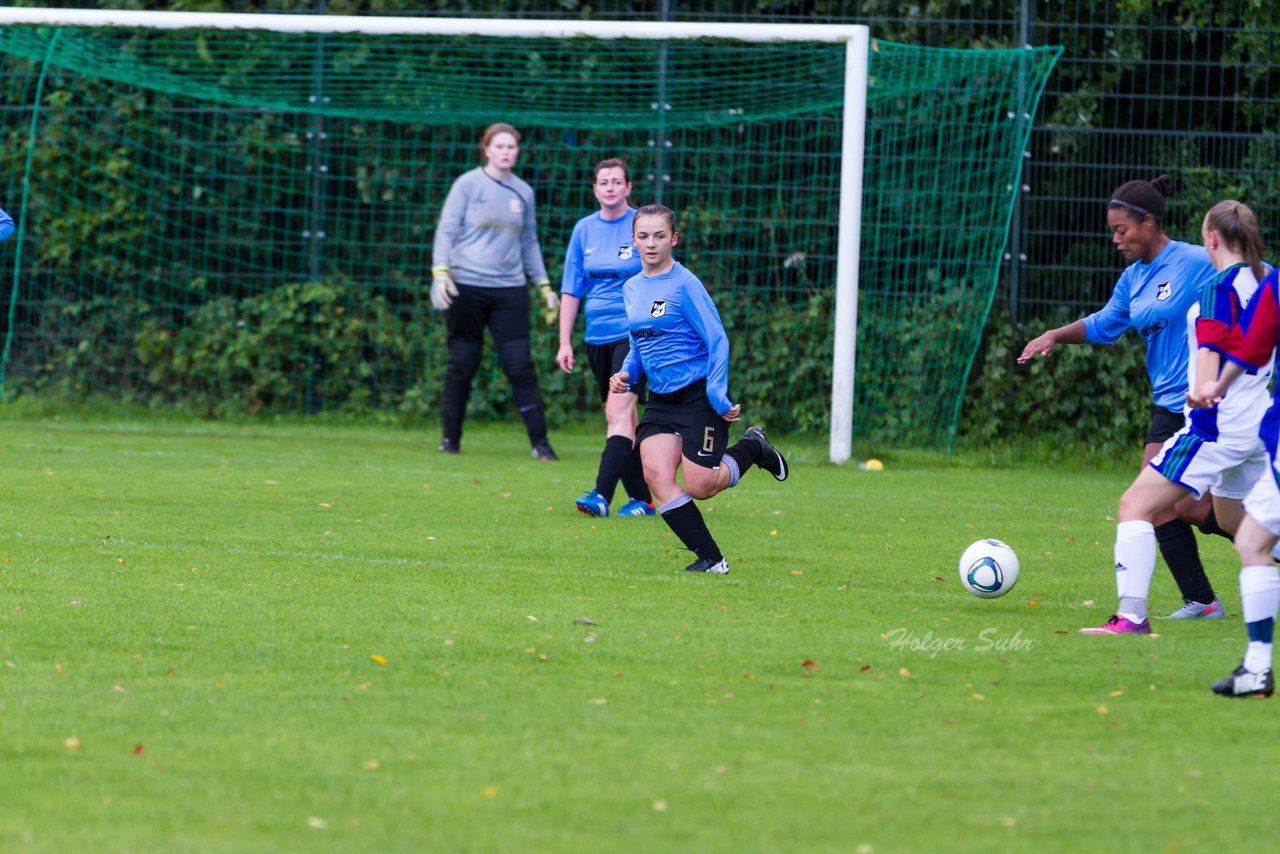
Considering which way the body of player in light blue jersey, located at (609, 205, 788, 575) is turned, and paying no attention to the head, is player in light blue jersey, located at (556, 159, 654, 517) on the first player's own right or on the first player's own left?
on the first player's own right

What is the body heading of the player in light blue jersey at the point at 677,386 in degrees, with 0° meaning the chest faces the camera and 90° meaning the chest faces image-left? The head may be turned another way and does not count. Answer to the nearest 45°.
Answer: approximately 45°

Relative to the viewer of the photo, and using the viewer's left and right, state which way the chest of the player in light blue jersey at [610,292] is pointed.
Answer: facing the viewer

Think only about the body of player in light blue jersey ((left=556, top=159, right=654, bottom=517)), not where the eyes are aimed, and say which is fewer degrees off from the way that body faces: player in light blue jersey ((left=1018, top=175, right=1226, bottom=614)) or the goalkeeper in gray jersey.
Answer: the player in light blue jersey

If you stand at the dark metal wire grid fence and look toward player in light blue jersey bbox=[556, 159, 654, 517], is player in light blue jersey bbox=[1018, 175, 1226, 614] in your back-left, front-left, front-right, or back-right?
front-left

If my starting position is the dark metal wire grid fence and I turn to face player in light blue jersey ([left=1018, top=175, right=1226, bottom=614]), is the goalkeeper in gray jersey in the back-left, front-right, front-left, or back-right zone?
front-right

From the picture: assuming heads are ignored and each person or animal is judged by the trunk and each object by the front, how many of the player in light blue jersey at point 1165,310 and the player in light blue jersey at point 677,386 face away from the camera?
0

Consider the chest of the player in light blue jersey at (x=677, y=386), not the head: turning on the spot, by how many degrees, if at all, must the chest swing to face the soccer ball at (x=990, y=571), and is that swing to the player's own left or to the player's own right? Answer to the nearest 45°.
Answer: approximately 90° to the player's own left

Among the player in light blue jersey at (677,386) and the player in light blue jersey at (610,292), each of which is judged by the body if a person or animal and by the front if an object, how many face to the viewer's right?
0

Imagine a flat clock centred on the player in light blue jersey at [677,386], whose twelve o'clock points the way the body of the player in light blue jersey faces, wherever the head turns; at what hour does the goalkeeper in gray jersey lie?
The goalkeeper in gray jersey is roughly at 4 o'clock from the player in light blue jersey.
